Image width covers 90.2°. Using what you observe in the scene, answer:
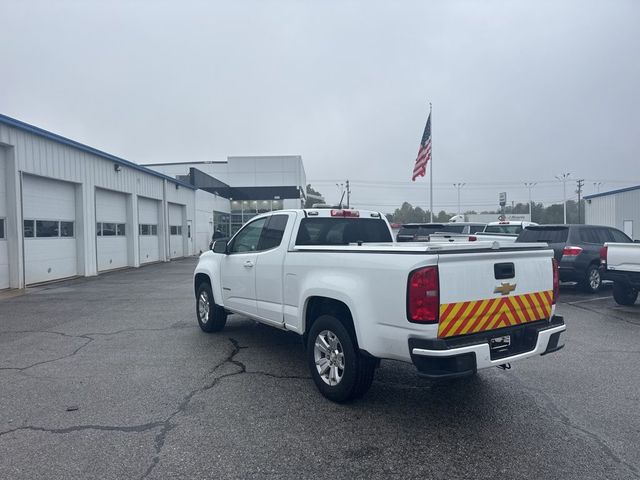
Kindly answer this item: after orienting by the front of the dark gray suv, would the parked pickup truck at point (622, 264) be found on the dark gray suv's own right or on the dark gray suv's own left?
on the dark gray suv's own right

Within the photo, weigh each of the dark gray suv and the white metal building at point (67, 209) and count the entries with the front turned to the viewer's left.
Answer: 0

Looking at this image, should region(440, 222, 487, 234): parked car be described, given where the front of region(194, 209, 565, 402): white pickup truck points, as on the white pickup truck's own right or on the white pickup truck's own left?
on the white pickup truck's own right

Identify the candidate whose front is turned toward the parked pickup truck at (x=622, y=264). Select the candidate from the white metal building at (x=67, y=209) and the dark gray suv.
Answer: the white metal building

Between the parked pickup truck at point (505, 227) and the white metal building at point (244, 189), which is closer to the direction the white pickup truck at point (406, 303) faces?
the white metal building

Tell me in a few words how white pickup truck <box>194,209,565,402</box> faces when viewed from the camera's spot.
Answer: facing away from the viewer and to the left of the viewer

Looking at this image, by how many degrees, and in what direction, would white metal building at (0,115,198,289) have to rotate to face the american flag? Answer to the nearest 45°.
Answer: approximately 45° to its left

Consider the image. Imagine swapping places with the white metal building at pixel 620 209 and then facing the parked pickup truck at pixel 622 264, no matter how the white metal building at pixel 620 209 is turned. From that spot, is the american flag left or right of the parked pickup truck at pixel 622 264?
right

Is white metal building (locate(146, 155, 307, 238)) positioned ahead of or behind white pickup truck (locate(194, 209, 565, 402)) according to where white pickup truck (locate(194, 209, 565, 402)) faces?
ahead
